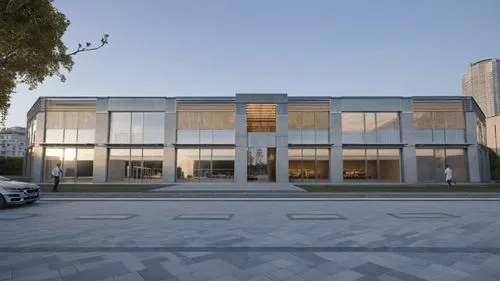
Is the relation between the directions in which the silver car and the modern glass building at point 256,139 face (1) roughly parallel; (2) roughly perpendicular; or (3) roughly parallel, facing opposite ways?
roughly perpendicular

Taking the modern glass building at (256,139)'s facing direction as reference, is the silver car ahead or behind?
ahead

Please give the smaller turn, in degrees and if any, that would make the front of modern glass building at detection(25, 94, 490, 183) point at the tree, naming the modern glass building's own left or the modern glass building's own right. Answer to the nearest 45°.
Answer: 0° — it already faces it

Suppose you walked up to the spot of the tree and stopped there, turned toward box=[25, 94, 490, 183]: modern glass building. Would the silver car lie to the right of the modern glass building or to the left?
left

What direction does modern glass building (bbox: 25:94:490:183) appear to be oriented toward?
toward the camera

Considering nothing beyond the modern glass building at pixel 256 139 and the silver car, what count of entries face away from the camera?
0
